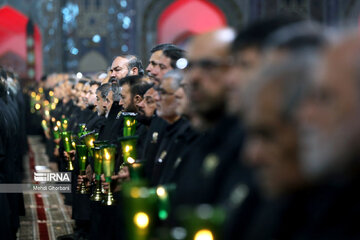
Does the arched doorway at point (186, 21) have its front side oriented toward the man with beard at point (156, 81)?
yes

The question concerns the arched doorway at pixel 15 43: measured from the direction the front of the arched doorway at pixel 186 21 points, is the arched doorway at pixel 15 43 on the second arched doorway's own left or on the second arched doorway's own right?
on the second arched doorway's own right

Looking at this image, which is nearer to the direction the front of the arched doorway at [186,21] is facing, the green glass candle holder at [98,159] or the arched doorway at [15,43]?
the green glass candle holder

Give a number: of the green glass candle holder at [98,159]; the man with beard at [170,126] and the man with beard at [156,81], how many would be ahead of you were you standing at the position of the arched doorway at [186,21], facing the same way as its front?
3

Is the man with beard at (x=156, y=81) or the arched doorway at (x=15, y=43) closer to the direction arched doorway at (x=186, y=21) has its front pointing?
the man with beard

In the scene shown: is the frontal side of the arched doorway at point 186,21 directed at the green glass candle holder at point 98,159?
yes

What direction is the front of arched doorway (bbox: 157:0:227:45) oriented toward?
toward the camera

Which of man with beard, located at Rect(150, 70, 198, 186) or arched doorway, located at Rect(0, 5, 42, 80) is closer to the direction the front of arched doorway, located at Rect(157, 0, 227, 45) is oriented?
the man with beard

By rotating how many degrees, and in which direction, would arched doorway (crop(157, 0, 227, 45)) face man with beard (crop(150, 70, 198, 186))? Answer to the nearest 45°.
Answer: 0° — it already faces them
